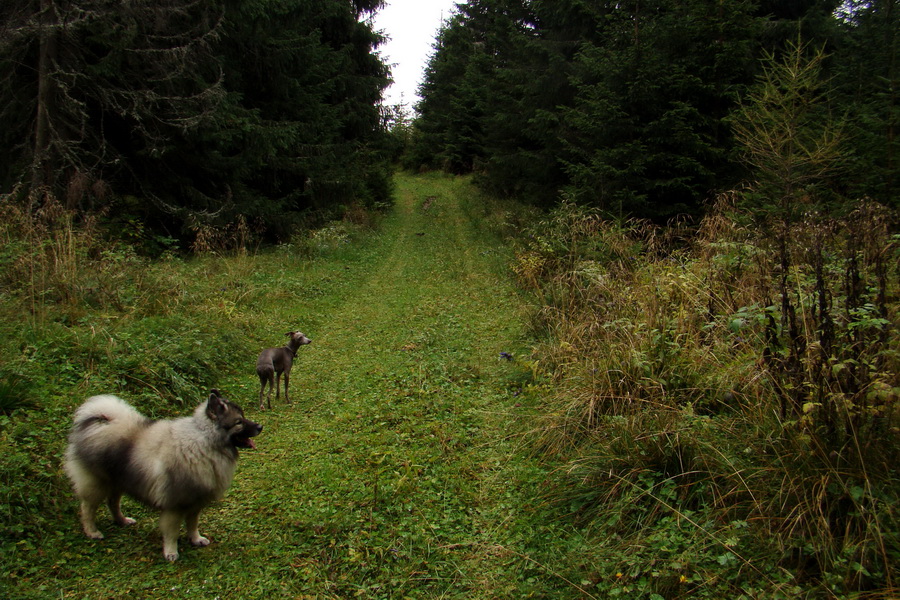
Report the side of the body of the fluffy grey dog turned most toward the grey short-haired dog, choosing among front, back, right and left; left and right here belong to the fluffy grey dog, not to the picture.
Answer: left

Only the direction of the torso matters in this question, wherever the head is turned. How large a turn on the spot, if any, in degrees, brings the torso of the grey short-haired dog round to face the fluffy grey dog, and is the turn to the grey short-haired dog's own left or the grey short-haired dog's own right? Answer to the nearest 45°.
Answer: approximately 135° to the grey short-haired dog's own right

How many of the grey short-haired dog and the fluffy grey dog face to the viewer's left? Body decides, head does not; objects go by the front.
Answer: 0

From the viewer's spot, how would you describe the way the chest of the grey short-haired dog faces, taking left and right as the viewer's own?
facing away from the viewer and to the right of the viewer

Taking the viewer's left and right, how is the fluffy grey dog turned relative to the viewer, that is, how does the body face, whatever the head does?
facing the viewer and to the right of the viewer
